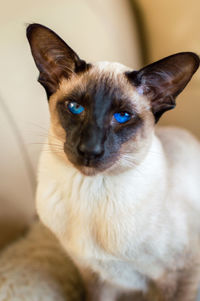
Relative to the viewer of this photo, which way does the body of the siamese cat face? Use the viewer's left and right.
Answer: facing the viewer and to the left of the viewer
